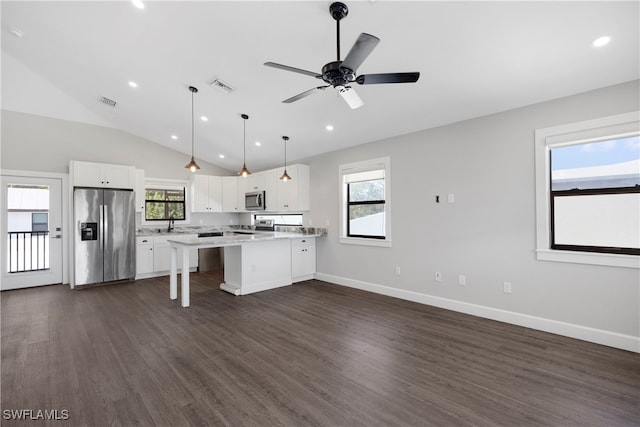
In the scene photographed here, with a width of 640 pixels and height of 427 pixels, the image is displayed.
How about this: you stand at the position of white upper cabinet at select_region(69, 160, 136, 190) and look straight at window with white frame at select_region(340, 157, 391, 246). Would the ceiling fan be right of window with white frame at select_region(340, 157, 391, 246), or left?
right

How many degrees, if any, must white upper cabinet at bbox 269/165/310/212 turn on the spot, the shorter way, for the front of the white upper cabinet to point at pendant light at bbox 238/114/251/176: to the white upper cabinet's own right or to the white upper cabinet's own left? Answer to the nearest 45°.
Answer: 0° — it already faces it

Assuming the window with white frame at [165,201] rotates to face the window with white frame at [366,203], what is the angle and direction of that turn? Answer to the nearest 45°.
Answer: approximately 45° to its left

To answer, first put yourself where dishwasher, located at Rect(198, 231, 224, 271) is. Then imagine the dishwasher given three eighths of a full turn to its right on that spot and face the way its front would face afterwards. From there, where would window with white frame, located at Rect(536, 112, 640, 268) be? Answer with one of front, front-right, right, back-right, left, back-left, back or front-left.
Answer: back

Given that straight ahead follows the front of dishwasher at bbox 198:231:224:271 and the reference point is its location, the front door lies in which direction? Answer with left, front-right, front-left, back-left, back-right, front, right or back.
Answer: right

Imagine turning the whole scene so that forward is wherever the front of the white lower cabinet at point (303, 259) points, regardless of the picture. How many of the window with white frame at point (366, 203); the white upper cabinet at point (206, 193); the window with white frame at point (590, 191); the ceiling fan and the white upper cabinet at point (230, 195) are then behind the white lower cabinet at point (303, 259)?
2

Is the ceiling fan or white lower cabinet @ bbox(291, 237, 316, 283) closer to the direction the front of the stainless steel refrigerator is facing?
the ceiling fan

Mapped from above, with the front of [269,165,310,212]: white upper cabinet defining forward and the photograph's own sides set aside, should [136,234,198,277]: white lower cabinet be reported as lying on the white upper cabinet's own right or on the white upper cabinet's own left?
on the white upper cabinet's own right

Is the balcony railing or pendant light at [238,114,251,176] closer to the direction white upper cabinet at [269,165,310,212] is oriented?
the pendant light

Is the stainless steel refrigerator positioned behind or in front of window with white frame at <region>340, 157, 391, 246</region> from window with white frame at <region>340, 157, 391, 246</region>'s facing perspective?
in front

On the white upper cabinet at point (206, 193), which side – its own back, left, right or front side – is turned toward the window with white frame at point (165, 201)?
right

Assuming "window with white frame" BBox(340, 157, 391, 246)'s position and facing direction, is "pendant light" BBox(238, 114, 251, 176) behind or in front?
in front

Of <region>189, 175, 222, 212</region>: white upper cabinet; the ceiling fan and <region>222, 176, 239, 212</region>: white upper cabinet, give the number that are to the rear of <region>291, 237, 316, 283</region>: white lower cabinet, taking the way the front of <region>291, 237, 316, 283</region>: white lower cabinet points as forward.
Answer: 2

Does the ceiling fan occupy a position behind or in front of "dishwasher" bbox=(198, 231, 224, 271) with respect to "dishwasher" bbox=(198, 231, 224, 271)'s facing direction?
in front

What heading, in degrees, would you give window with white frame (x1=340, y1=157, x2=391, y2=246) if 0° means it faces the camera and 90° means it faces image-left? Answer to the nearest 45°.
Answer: approximately 45°
